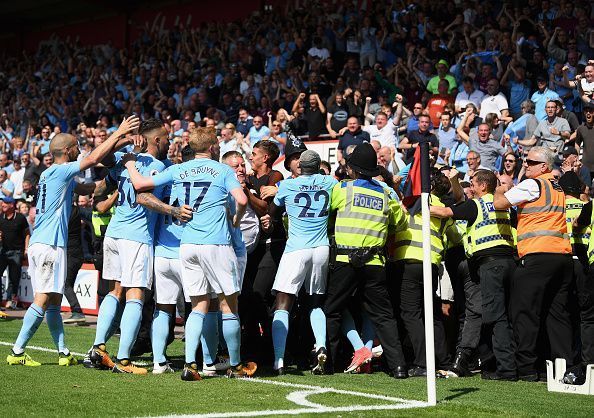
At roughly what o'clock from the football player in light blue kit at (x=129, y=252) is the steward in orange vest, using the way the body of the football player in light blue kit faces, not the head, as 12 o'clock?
The steward in orange vest is roughly at 2 o'clock from the football player in light blue kit.

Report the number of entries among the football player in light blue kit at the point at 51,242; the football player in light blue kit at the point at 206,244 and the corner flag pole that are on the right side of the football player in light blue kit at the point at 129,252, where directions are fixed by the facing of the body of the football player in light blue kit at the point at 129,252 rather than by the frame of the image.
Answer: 2

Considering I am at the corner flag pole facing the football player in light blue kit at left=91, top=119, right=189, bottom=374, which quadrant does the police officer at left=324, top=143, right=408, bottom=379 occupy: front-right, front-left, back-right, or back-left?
front-right

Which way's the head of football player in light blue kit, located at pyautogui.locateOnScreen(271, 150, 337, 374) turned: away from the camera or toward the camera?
away from the camera

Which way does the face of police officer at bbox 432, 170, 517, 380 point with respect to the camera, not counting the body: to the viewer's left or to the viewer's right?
to the viewer's left

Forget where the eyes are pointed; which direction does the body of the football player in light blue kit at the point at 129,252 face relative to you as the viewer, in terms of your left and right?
facing away from the viewer and to the right of the viewer

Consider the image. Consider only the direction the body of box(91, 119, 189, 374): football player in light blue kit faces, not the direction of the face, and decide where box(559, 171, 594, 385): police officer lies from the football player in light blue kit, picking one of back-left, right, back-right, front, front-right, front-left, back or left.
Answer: front-right

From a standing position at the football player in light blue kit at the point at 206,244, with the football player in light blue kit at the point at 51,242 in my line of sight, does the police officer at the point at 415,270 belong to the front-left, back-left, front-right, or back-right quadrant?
back-right

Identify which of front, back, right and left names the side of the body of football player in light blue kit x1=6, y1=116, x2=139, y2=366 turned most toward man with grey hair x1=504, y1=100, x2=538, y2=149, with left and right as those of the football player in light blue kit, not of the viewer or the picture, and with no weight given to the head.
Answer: front

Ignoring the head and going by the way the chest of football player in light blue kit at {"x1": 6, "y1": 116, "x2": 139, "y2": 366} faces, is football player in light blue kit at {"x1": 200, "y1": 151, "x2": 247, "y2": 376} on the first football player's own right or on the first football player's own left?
on the first football player's own right

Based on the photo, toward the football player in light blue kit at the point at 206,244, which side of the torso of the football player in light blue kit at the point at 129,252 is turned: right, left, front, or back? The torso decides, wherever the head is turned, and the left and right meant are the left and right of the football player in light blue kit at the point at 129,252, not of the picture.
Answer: right

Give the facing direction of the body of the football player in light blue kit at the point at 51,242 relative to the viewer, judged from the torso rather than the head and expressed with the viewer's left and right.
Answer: facing away from the viewer and to the right of the viewer

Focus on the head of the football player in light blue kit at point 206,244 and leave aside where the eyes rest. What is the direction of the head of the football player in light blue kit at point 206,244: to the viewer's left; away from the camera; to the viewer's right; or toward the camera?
away from the camera

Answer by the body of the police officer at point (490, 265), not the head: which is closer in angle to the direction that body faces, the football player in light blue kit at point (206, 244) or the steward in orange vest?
the football player in light blue kit
